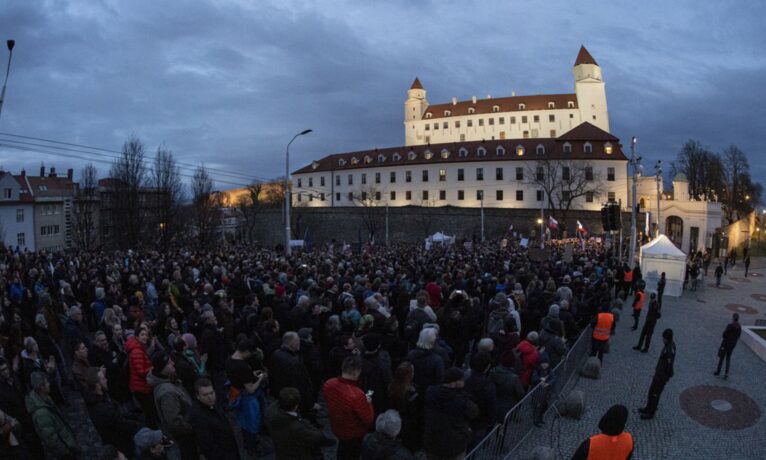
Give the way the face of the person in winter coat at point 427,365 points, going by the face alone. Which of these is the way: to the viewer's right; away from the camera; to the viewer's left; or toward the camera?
away from the camera

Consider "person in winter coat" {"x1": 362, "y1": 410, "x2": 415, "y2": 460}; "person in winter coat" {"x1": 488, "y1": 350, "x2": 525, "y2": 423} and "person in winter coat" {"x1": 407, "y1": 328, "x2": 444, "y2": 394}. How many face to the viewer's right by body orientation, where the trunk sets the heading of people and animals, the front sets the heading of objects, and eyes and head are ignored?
0

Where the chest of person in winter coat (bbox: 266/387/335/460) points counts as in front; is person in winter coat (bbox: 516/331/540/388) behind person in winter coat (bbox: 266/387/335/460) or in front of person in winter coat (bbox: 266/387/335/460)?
in front

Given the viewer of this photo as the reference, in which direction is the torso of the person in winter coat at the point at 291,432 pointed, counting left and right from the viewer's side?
facing away from the viewer and to the right of the viewer

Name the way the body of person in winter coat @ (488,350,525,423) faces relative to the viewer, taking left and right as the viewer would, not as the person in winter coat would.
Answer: facing away from the viewer

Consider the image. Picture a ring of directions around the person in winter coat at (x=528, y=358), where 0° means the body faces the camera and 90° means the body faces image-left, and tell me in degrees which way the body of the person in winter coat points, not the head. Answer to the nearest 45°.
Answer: approximately 225°

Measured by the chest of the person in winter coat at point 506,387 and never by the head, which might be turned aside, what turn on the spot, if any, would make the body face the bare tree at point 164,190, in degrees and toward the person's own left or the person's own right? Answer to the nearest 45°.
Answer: approximately 45° to the person's own left

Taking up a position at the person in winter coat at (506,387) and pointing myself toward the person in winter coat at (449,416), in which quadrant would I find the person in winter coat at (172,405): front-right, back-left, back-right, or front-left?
front-right

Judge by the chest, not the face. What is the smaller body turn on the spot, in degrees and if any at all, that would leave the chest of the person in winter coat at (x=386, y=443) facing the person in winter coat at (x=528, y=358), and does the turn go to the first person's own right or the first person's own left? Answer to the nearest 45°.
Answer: approximately 45° to the first person's own right

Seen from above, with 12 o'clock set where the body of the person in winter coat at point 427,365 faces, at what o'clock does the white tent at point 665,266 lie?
The white tent is roughly at 1 o'clock from the person in winter coat.

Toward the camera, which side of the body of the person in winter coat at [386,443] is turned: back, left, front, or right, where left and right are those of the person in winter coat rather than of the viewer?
back

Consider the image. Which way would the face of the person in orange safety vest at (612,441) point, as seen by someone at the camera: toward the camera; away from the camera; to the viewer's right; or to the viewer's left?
away from the camera

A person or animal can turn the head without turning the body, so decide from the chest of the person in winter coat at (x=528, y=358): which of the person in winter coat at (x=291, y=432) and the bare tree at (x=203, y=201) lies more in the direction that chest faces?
the bare tree

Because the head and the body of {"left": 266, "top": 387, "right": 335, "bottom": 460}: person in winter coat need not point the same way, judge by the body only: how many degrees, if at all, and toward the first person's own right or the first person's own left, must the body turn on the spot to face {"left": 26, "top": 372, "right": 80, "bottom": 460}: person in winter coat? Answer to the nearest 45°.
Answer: approximately 135° to the first person's own left

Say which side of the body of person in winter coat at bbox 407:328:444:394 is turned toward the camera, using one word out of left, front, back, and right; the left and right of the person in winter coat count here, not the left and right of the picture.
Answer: back

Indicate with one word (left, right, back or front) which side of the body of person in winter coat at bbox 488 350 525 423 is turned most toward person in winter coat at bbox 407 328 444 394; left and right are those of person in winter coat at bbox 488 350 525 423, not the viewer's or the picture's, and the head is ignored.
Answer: left

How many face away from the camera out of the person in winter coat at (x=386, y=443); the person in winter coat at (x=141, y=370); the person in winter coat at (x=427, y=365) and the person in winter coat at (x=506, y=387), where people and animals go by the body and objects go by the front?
3
